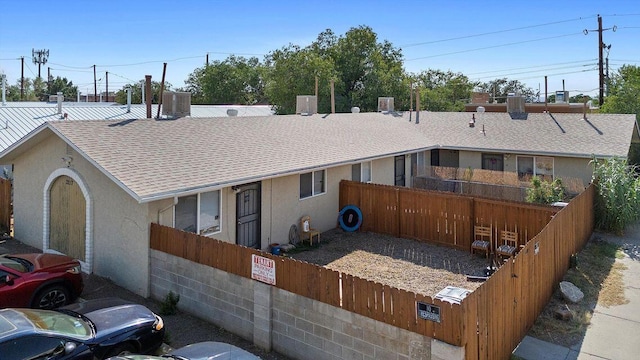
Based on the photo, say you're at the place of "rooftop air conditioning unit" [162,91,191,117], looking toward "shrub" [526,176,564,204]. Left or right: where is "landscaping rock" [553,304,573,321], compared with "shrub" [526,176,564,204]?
right

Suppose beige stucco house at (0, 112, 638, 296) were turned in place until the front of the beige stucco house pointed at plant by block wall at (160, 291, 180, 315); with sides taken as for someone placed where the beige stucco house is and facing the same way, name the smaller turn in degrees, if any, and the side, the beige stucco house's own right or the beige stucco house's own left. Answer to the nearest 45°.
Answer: approximately 45° to the beige stucco house's own right

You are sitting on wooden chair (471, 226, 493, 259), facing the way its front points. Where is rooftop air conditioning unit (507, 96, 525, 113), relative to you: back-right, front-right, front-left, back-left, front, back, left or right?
back-right

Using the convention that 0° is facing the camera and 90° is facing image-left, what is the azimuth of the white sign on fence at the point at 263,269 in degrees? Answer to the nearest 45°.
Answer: approximately 45°
